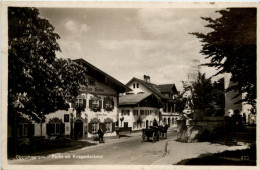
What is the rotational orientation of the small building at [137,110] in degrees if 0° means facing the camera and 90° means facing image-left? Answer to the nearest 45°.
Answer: approximately 315°

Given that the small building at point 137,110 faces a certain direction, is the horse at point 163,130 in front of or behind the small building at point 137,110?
in front
